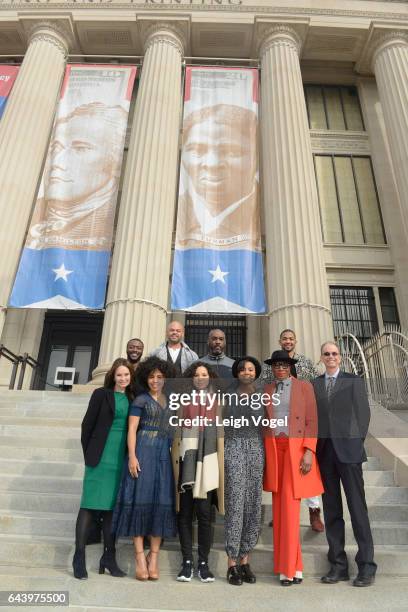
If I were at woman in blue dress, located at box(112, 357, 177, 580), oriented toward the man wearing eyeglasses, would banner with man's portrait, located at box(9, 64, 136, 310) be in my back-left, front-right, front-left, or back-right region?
back-left

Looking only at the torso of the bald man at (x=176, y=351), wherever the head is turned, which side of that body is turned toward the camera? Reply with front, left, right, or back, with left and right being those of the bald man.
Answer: front

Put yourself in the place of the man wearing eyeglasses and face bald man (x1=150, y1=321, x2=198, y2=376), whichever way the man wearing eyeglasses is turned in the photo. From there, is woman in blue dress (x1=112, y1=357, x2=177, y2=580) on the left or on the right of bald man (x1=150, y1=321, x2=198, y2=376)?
left

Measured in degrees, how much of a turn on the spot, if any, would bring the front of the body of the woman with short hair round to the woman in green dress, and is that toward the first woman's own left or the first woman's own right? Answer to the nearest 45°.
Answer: approximately 90° to the first woman's own right

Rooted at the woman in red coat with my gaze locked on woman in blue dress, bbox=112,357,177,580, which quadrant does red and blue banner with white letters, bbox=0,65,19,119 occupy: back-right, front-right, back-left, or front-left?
front-right

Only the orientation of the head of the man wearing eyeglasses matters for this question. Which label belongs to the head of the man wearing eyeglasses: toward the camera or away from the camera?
toward the camera

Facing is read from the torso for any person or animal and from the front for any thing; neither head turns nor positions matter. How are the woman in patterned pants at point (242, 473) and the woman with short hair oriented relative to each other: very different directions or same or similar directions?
same or similar directions

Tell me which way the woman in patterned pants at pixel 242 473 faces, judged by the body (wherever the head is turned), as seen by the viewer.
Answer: toward the camera
